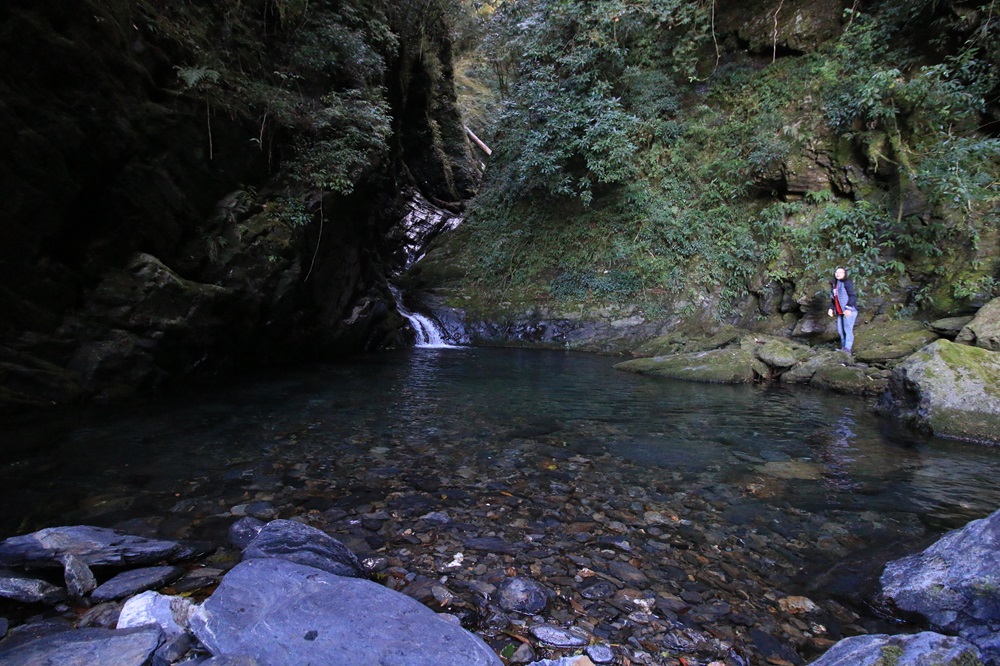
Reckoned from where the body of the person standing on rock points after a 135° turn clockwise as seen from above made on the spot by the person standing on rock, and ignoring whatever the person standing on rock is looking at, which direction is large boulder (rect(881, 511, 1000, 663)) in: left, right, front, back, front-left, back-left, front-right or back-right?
back

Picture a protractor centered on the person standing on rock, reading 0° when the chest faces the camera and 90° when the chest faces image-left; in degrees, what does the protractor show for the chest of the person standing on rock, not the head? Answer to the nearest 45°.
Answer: approximately 45°

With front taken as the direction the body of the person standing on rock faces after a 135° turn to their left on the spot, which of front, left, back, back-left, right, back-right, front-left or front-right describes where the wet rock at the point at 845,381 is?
right

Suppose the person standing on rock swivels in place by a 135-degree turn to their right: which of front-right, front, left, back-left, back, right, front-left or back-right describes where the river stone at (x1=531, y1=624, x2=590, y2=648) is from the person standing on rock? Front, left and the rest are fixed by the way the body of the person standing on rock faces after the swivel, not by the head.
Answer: back

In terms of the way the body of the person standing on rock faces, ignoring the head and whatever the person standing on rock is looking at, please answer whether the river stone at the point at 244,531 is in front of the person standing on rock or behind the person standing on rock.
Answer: in front

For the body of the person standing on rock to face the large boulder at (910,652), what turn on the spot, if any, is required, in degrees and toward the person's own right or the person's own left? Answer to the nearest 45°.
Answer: approximately 45° to the person's own left

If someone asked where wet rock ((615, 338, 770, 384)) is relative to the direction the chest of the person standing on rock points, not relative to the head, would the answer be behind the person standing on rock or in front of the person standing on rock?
in front

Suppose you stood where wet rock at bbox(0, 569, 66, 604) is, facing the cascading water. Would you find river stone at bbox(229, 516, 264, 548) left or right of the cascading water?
right

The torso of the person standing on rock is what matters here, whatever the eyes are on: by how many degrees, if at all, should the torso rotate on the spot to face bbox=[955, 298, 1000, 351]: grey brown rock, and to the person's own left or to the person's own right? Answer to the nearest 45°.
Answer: approximately 90° to the person's own left

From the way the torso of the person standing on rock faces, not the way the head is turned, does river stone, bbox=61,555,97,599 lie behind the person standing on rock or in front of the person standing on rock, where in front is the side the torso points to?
in front
